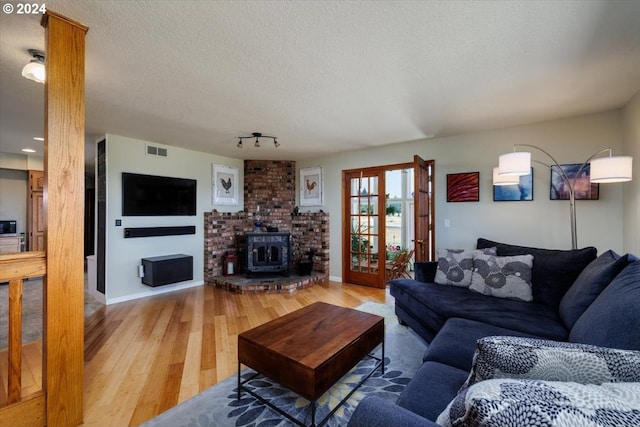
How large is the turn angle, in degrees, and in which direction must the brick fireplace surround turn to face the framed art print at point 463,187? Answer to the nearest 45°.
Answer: approximately 45° to its left

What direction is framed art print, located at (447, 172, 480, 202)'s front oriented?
toward the camera

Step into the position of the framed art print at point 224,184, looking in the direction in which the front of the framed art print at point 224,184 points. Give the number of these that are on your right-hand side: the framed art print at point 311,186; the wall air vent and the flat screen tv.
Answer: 2

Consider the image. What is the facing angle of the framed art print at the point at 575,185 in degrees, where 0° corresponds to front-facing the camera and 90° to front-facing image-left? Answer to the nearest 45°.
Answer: approximately 0°

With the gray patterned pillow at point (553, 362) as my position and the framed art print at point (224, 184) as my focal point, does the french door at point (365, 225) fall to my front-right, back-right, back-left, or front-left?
front-right

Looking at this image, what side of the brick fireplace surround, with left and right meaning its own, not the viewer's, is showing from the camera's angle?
front

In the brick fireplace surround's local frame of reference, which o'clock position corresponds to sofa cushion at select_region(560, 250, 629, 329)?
The sofa cushion is roughly at 11 o'clock from the brick fireplace surround.

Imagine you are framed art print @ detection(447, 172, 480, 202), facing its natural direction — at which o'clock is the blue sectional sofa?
The blue sectional sofa is roughly at 12 o'clock from the framed art print.

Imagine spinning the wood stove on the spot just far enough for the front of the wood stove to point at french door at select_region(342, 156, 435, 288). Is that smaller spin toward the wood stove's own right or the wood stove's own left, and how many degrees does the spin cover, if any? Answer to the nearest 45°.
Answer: approximately 90° to the wood stove's own left

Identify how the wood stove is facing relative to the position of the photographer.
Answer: facing the viewer

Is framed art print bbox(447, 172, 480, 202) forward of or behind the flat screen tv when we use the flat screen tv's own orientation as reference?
forward

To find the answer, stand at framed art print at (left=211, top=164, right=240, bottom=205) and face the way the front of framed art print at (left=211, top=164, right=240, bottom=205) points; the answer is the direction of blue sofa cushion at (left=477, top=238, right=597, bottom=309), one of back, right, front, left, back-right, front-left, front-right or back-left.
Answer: front

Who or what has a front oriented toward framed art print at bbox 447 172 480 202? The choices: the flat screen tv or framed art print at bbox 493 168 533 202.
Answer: the flat screen tv

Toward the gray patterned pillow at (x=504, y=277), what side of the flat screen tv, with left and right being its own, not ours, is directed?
front

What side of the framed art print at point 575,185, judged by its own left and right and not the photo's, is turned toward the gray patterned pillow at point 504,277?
front

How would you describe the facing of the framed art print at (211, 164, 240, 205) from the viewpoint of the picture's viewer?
facing the viewer and to the right of the viewer

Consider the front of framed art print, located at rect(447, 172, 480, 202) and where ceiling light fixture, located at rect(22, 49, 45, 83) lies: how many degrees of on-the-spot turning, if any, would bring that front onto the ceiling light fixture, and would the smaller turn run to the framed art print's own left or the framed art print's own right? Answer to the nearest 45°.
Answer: approximately 45° to the framed art print's own right
